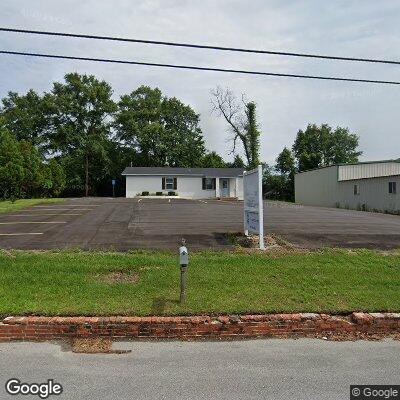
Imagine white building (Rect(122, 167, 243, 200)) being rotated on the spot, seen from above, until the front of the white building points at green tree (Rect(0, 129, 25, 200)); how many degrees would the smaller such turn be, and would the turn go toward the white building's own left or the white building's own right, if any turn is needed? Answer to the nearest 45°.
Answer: approximately 45° to the white building's own right

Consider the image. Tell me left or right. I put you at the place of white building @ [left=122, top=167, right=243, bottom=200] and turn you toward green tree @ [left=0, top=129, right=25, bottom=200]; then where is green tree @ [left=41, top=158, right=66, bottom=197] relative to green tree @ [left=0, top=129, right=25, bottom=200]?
right

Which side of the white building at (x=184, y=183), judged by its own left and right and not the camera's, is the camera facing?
front

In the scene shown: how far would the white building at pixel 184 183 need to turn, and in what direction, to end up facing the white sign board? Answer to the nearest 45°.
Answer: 0° — it already faces it

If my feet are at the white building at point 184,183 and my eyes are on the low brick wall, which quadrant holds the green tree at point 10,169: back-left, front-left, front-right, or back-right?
front-right

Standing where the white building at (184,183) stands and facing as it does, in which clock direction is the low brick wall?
The low brick wall is roughly at 12 o'clock from the white building.

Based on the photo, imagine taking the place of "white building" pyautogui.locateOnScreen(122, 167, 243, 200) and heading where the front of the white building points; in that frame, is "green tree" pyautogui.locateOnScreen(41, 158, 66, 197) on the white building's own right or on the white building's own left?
on the white building's own right
